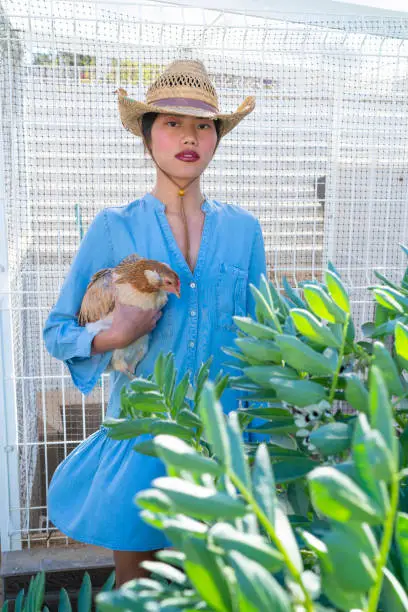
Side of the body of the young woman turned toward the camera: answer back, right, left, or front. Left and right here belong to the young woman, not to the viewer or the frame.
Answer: front

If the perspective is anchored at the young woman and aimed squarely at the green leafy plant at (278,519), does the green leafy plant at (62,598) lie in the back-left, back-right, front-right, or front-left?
front-right

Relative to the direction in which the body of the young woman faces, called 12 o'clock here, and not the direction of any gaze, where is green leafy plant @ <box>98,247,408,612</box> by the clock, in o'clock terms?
The green leafy plant is roughly at 12 o'clock from the young woman.

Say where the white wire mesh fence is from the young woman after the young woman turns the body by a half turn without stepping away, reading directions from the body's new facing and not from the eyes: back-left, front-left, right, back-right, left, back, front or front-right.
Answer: front
